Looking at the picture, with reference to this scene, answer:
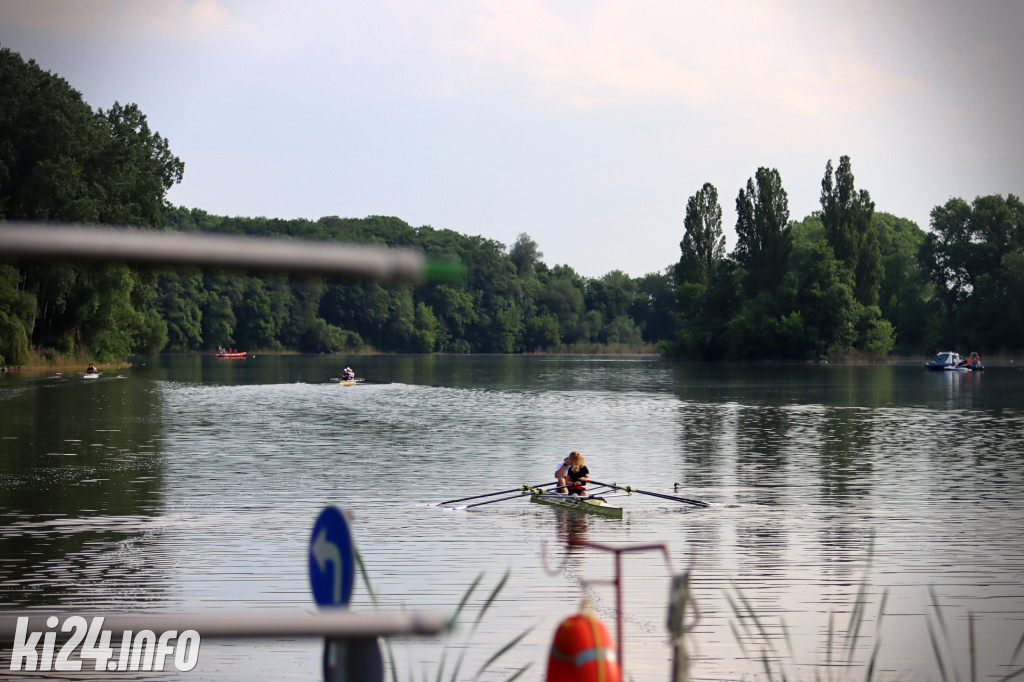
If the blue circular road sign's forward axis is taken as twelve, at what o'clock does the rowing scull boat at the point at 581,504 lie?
The rowing scull boat is roughly at 5 o'clock from the blue circular road sign.

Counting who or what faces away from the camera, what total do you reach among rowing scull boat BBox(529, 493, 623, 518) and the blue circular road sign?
1

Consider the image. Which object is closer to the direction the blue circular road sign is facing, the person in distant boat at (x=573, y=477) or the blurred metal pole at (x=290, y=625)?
the blurred metal pole

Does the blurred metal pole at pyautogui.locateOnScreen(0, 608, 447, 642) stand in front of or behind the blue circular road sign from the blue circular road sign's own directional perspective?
in front

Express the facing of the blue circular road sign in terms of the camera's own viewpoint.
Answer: facing the viewer and to the left of the viewer
